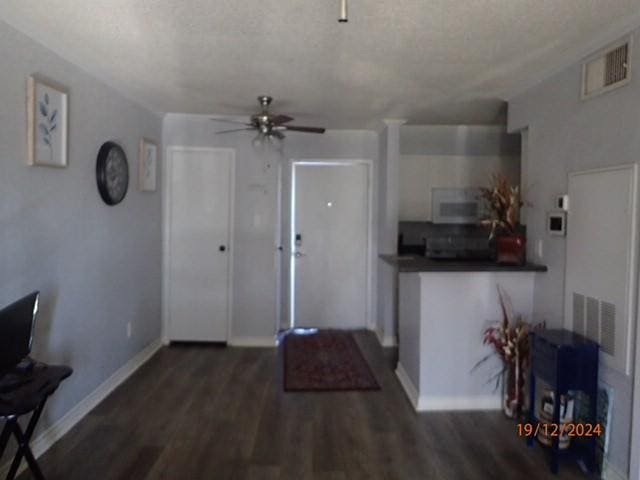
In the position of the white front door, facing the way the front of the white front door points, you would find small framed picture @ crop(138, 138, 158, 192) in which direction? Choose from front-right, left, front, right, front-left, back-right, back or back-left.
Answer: front-right

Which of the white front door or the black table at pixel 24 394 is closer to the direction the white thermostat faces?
the black table

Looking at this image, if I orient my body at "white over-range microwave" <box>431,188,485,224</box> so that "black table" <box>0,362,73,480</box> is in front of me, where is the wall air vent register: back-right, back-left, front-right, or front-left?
front-left

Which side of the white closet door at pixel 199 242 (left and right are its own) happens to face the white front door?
left

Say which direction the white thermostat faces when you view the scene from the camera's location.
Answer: facing the viewer and to the left of the viewer

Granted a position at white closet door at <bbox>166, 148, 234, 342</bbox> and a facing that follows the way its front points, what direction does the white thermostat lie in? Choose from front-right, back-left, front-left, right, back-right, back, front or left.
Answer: front-left

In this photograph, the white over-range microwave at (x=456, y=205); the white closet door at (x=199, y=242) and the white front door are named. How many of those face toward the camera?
3

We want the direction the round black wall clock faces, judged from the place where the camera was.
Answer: facing the viewer and to the right of the viewer

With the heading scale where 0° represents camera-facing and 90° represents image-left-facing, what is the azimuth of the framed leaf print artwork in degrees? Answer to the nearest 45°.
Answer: approximately 315°

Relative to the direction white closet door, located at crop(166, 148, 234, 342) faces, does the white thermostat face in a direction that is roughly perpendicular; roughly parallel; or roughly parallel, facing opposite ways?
roughly perpendicular

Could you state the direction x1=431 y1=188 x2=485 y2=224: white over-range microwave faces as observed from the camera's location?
facing the viewer

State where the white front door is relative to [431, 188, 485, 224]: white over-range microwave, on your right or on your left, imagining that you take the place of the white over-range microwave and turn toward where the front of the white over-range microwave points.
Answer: on your right

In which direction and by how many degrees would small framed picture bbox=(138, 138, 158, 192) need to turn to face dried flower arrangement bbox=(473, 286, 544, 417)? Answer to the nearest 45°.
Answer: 0° — it already faces it

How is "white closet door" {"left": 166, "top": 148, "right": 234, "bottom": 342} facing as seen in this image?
toward the camera

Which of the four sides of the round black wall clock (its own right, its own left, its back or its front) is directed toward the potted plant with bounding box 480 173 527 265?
front

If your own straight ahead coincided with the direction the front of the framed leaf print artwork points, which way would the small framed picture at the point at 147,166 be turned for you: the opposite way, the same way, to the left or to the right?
the same way

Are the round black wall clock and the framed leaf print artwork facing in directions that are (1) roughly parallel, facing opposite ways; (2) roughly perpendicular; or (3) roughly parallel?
roughly parallel

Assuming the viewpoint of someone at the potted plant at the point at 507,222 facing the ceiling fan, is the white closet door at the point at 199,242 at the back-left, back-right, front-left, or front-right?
front-right
